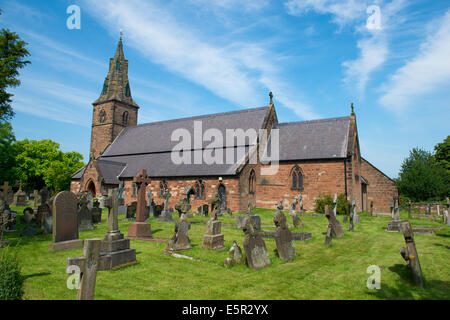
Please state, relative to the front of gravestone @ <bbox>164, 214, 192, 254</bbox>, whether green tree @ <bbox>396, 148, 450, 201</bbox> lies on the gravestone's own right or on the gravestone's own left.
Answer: on the gravestone's own left

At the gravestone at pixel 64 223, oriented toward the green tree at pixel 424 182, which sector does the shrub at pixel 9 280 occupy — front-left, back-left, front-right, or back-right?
back-right

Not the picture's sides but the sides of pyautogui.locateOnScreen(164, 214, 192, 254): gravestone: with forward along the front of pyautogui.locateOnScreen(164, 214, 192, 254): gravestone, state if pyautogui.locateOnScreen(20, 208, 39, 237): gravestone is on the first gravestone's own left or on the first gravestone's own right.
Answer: on the first gravestone's own right

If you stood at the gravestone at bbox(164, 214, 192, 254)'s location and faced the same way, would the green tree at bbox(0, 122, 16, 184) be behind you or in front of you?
behind

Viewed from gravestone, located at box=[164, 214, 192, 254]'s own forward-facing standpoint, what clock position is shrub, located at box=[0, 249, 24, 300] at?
The shrub is roughly at 1 o'clock from the gravestone.

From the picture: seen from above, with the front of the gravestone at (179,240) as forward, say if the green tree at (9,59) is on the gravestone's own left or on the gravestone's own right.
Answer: on the gravestone's own right

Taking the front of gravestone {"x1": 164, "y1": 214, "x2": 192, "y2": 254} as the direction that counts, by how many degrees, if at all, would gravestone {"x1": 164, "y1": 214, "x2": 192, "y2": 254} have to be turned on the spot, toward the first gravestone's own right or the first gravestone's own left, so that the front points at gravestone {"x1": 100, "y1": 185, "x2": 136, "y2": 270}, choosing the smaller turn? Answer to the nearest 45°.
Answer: approximately 45° to the first gravestone's own right

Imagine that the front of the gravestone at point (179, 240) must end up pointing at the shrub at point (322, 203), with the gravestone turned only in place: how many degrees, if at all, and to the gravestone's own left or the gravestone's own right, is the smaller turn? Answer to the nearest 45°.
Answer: approximately 135° to the gravestone's own left

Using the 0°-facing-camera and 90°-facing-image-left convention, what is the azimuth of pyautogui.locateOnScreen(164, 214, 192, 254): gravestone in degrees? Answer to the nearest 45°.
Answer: approximately 0°

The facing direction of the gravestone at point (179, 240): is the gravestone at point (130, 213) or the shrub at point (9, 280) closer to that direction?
the shrub

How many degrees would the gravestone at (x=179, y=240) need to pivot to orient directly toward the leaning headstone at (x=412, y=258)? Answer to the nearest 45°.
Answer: approximately 45° to its left

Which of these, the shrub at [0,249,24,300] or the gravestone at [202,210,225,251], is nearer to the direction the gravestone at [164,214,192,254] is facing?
the shrub
